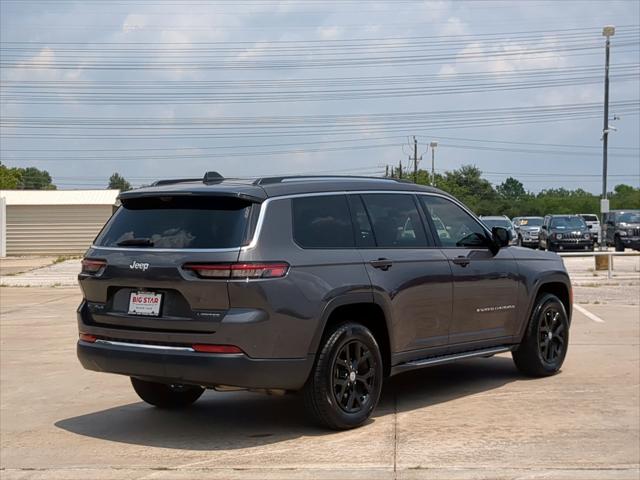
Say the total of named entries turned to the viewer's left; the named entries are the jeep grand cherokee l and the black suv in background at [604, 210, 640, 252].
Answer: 0

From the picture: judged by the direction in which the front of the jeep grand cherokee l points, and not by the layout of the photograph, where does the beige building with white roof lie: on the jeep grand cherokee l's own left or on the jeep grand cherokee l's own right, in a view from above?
on the jeep grand cherokee l's own left

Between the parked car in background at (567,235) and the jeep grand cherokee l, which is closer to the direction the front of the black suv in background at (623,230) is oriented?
the jeep grand cherokee l

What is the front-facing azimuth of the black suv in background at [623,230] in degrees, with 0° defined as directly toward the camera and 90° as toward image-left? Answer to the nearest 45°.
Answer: approximately 315°

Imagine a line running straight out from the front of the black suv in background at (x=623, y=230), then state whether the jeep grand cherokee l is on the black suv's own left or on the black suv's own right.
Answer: on the black suv's own right

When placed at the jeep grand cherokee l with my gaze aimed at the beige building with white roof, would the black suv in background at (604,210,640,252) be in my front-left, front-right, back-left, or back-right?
front-right

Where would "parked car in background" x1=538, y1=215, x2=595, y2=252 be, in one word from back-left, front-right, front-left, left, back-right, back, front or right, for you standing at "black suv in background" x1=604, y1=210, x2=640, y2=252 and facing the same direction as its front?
right

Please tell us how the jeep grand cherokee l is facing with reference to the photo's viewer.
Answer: facing away from the viewer and to the right of the viewer

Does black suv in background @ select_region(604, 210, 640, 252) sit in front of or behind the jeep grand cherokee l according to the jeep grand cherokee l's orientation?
in front

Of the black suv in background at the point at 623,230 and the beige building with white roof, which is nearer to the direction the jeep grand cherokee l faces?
the black suv in background

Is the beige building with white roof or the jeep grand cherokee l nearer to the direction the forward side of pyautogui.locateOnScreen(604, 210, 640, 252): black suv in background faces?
the jeep grand cherokee l

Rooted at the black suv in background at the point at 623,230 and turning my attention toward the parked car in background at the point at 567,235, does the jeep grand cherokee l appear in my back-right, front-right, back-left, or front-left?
front-left
